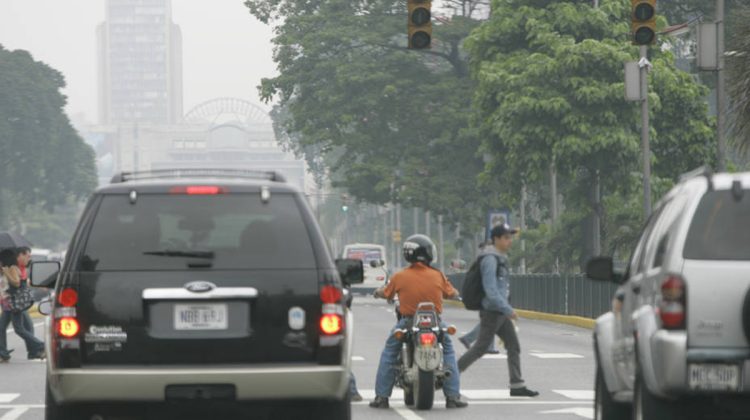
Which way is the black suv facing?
away from the camera

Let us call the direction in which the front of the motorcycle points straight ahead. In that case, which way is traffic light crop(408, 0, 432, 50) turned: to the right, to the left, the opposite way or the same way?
the opposite way

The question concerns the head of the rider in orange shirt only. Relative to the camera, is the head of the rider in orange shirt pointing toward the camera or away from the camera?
away from the camera

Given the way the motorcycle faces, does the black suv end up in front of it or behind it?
behind

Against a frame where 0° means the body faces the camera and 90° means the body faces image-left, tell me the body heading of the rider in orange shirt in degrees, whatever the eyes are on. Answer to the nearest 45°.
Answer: approximately 180°

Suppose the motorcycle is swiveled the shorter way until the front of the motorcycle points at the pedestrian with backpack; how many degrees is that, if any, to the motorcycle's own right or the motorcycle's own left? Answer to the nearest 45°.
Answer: approximately 45° to the motorcycle's own right

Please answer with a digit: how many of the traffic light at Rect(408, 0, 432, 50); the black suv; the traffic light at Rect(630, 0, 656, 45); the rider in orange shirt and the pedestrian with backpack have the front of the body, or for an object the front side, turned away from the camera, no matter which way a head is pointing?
2
